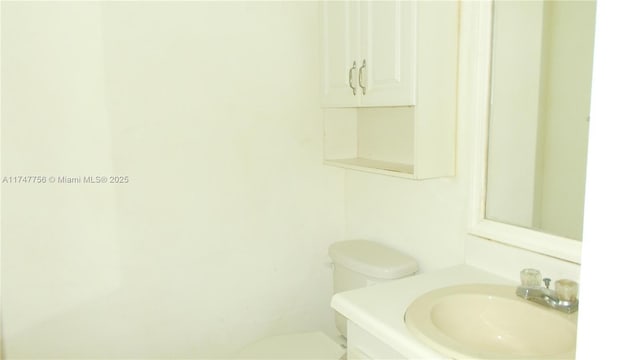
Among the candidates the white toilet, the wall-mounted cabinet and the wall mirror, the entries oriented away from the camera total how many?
0

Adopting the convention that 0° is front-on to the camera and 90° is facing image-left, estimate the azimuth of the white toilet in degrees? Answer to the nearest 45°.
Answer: approximately 45°

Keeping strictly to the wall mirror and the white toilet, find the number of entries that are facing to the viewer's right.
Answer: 0

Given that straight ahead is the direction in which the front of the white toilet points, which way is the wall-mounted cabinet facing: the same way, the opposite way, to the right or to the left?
the same way

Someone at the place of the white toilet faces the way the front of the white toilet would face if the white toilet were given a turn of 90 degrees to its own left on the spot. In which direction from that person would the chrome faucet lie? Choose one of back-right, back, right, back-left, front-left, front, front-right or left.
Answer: front

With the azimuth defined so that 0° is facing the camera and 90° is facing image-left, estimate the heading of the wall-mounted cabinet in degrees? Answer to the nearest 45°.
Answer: approximately 45°

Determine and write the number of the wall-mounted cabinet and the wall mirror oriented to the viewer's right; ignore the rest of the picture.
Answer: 0

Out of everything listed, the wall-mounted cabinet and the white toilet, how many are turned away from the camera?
0
